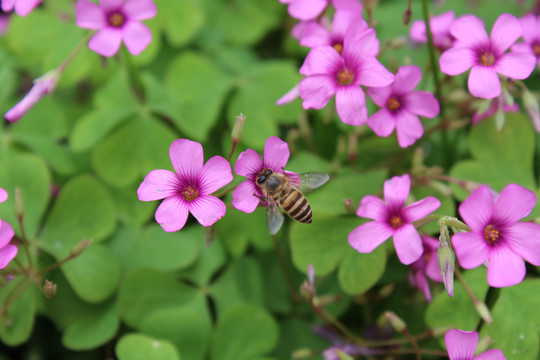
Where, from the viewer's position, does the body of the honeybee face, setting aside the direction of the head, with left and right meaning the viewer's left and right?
facing away from the viewer and to the left of the viewer

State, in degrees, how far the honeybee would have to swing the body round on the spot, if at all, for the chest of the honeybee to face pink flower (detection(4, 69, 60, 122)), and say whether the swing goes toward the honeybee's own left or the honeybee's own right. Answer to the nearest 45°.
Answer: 0° — it already faces it
